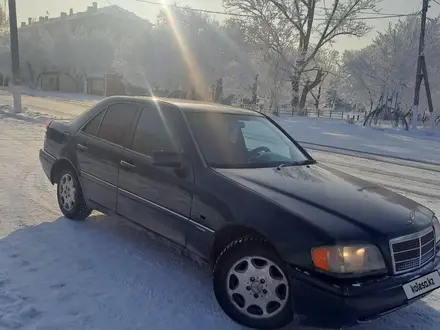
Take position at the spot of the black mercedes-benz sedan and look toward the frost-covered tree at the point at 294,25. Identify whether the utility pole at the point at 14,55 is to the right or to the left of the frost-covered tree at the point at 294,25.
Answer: left

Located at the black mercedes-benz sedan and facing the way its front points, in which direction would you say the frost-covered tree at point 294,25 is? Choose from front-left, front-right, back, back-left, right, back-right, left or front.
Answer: back-left

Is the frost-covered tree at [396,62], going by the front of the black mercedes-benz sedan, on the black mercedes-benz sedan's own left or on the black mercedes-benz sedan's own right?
on the black mercedes-benz sedan's own left

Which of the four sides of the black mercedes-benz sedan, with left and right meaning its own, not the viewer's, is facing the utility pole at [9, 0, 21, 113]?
back

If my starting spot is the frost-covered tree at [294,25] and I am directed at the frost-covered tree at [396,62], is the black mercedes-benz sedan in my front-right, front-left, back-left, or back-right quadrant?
back-right

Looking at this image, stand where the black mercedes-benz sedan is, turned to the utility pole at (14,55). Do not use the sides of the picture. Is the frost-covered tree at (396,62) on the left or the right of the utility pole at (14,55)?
right
